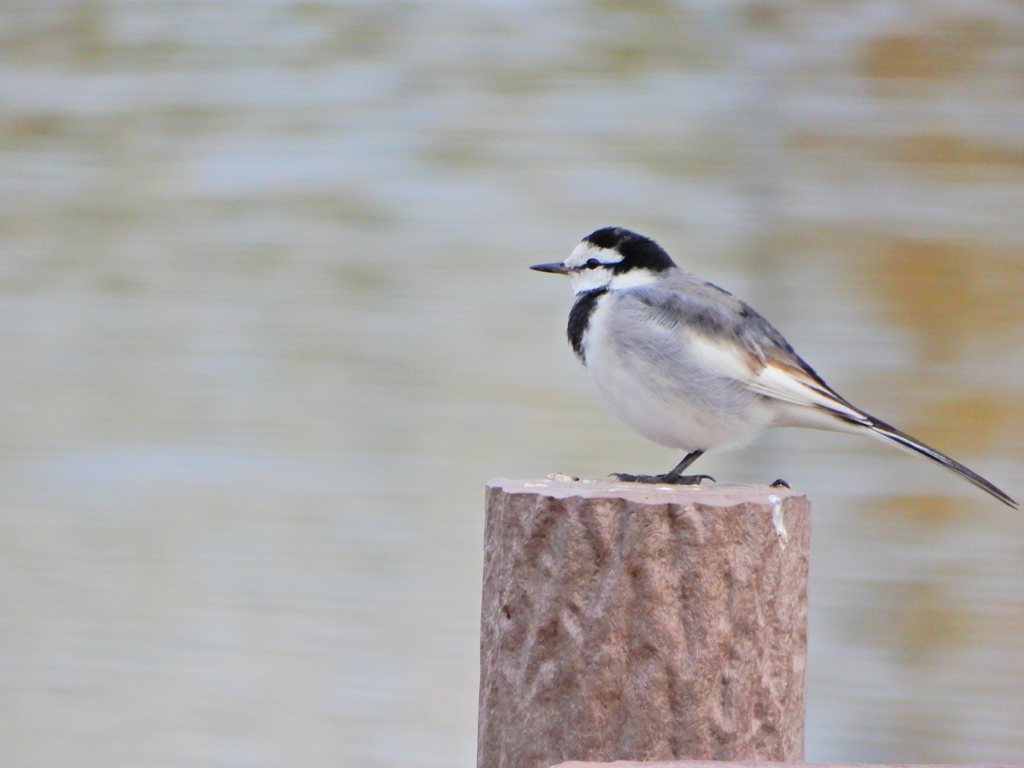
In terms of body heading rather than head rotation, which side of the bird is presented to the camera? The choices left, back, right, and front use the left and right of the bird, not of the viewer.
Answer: left
